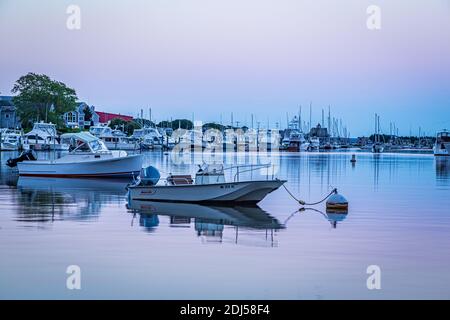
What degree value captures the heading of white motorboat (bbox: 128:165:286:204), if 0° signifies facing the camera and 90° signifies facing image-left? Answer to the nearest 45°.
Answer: approximately 270°
